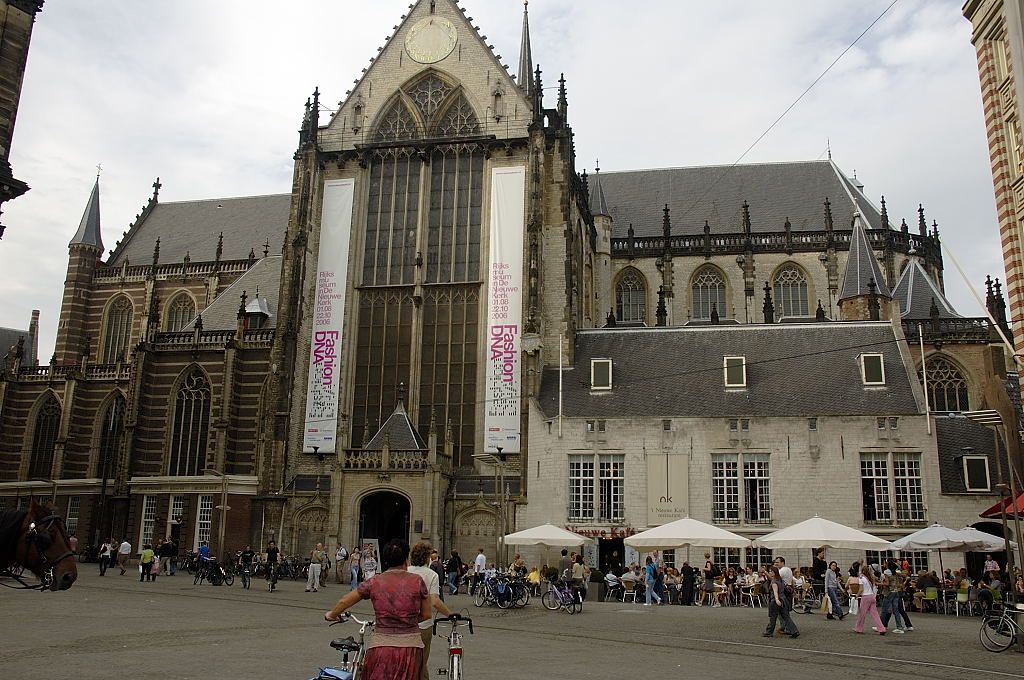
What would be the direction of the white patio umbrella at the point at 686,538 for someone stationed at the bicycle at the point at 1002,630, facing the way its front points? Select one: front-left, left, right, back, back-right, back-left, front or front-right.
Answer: front-right

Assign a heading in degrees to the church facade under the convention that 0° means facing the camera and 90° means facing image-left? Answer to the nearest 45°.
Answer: approximately 0°

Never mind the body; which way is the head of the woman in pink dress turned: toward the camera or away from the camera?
away from the camera

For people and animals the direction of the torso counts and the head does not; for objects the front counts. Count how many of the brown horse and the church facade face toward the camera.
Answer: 1

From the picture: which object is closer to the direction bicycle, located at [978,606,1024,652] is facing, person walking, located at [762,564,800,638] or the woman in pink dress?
the person walking

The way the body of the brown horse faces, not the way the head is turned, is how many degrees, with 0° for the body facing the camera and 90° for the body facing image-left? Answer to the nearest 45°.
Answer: approximately 270°

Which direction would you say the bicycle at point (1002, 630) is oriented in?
to the viewer's left

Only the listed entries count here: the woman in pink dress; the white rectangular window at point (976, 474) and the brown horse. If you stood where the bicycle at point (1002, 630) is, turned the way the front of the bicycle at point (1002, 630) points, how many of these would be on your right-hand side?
1

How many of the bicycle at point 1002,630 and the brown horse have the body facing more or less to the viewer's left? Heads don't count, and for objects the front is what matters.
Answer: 1

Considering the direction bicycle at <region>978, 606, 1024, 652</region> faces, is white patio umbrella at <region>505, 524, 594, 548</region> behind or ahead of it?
ahead

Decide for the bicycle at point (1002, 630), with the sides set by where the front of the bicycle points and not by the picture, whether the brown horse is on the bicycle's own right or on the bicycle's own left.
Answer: on the bicycle's own left
